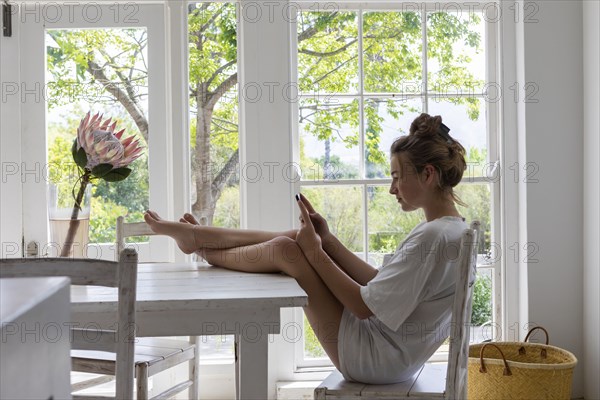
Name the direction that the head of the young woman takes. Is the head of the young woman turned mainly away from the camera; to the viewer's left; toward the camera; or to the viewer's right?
to the viewer's left

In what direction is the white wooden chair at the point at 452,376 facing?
to the viewer's left

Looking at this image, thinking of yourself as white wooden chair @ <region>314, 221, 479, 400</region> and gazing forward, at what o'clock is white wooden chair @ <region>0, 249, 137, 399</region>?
white wooden chair @ <region>0, 249, 137, 399</region> is roughly at 11 o'clock from white wooden chair @ <region>314, 221, 479, 400</region>.

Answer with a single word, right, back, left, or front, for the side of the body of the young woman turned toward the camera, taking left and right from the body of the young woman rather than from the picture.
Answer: left

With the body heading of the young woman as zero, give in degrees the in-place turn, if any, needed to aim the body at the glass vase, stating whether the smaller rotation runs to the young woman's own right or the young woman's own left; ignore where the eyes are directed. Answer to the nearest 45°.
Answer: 0° — they already face it

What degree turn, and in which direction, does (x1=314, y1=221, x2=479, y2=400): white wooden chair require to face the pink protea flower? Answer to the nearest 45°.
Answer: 0° — it already faces it
